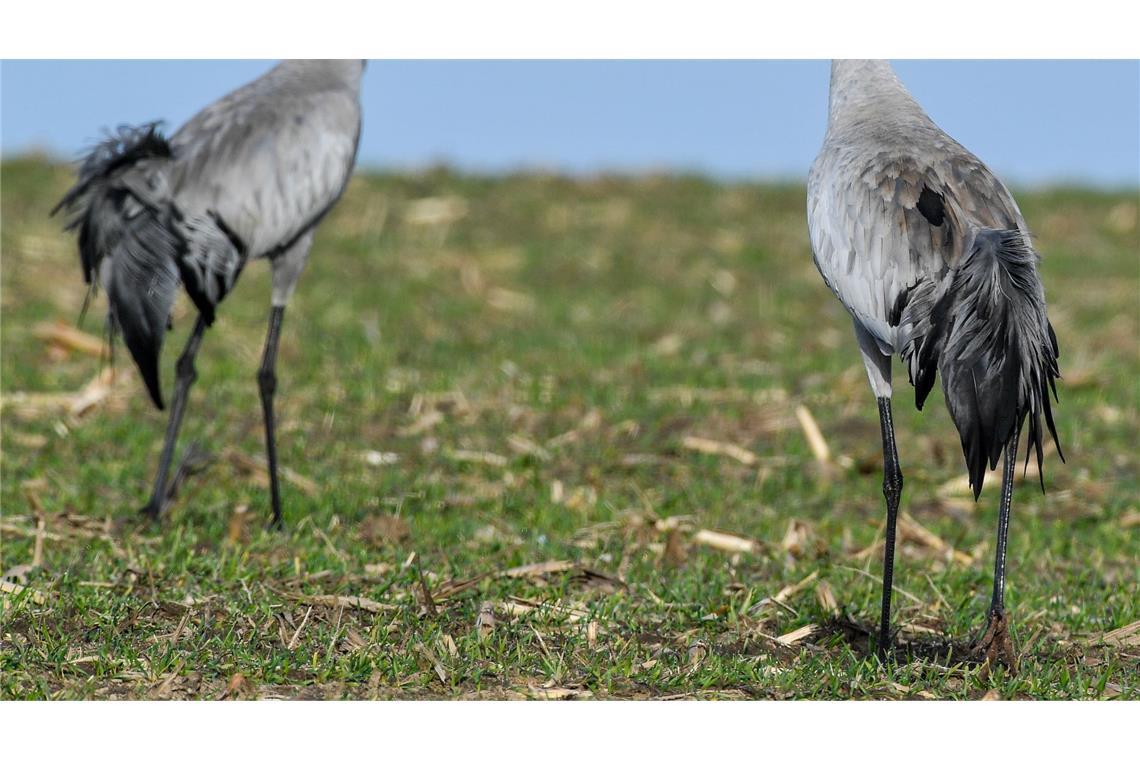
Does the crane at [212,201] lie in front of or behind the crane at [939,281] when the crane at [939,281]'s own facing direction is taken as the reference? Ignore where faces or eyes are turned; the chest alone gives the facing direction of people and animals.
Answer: in front

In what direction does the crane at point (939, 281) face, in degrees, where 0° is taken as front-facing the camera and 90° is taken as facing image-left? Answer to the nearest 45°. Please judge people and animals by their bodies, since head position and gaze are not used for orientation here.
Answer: approximately 135°
